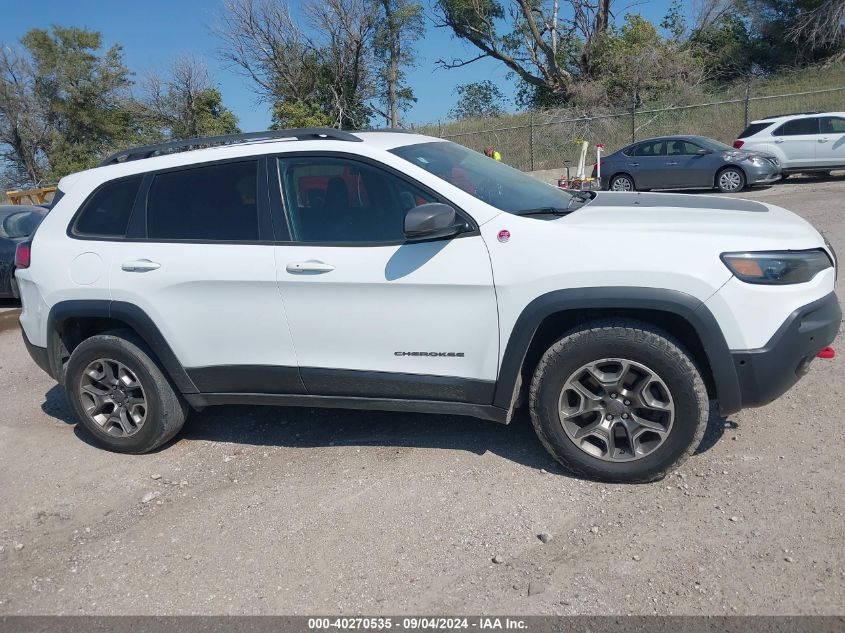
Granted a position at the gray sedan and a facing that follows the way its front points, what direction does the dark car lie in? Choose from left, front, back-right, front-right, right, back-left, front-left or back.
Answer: back-right

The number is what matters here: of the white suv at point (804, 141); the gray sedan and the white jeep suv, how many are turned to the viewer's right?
3

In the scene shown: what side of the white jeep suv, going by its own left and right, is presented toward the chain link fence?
left

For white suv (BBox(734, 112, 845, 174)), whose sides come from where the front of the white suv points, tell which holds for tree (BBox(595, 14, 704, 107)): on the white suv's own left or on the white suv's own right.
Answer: on the white suv's own left

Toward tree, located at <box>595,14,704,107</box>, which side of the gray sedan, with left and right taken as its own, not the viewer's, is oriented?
left

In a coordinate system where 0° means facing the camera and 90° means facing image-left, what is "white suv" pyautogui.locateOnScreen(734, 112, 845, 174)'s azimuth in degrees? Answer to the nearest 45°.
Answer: approximately 270°

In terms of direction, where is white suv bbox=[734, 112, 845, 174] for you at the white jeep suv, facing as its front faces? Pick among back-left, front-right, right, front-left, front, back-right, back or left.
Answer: front-left

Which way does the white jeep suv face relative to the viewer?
to the viewer's right

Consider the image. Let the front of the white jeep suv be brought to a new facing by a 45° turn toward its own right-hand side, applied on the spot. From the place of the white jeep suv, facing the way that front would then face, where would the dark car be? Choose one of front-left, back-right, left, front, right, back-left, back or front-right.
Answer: back

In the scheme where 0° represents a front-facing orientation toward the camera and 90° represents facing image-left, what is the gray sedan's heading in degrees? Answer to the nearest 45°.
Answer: approximately 270°

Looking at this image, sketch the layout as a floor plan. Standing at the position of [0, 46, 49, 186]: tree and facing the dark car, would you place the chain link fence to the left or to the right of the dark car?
left
